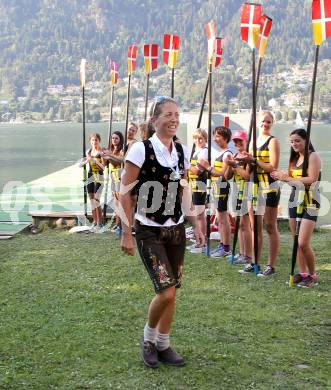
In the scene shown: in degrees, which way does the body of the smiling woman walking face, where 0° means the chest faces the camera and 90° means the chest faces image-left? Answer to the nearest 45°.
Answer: approximately 315°
